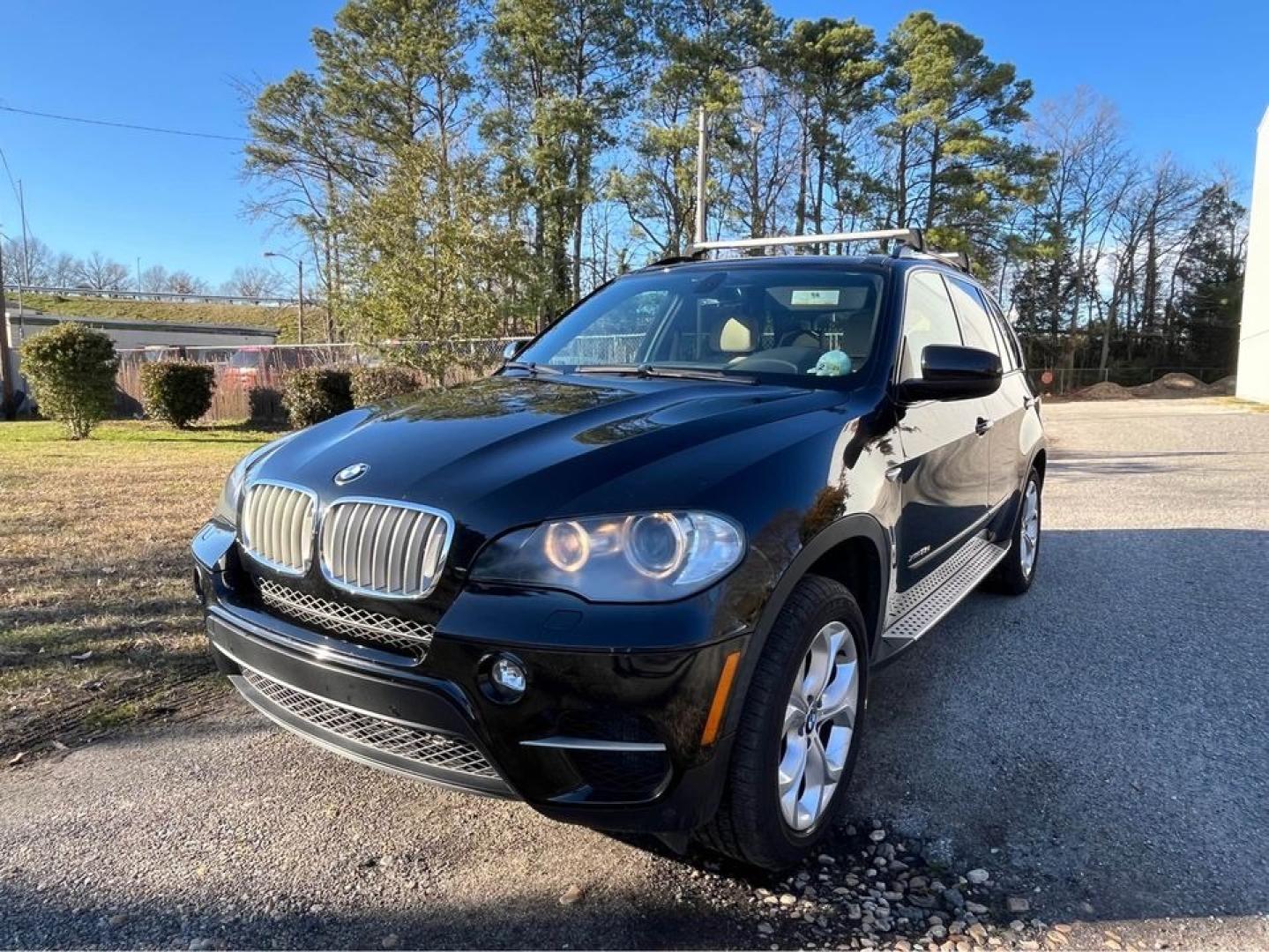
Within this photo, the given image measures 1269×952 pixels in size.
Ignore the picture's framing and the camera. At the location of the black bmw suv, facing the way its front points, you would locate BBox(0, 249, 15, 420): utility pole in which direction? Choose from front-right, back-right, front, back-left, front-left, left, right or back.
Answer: right

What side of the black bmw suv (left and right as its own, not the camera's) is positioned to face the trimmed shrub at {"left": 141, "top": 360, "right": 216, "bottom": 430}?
right

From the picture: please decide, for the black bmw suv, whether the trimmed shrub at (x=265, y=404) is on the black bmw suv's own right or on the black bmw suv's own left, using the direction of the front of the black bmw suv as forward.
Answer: on the black bmw suv's own right

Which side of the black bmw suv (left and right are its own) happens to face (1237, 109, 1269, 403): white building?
back

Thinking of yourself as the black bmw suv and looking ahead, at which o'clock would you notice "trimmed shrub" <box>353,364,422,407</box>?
The trimmed shrub is roughly at 4 o'clock from the black bmw suv.

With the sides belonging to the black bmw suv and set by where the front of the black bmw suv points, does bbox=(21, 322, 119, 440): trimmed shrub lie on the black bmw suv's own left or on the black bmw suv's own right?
on the black bmw suv's own right

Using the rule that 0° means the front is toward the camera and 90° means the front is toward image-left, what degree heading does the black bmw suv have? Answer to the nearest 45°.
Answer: approximately 45°
